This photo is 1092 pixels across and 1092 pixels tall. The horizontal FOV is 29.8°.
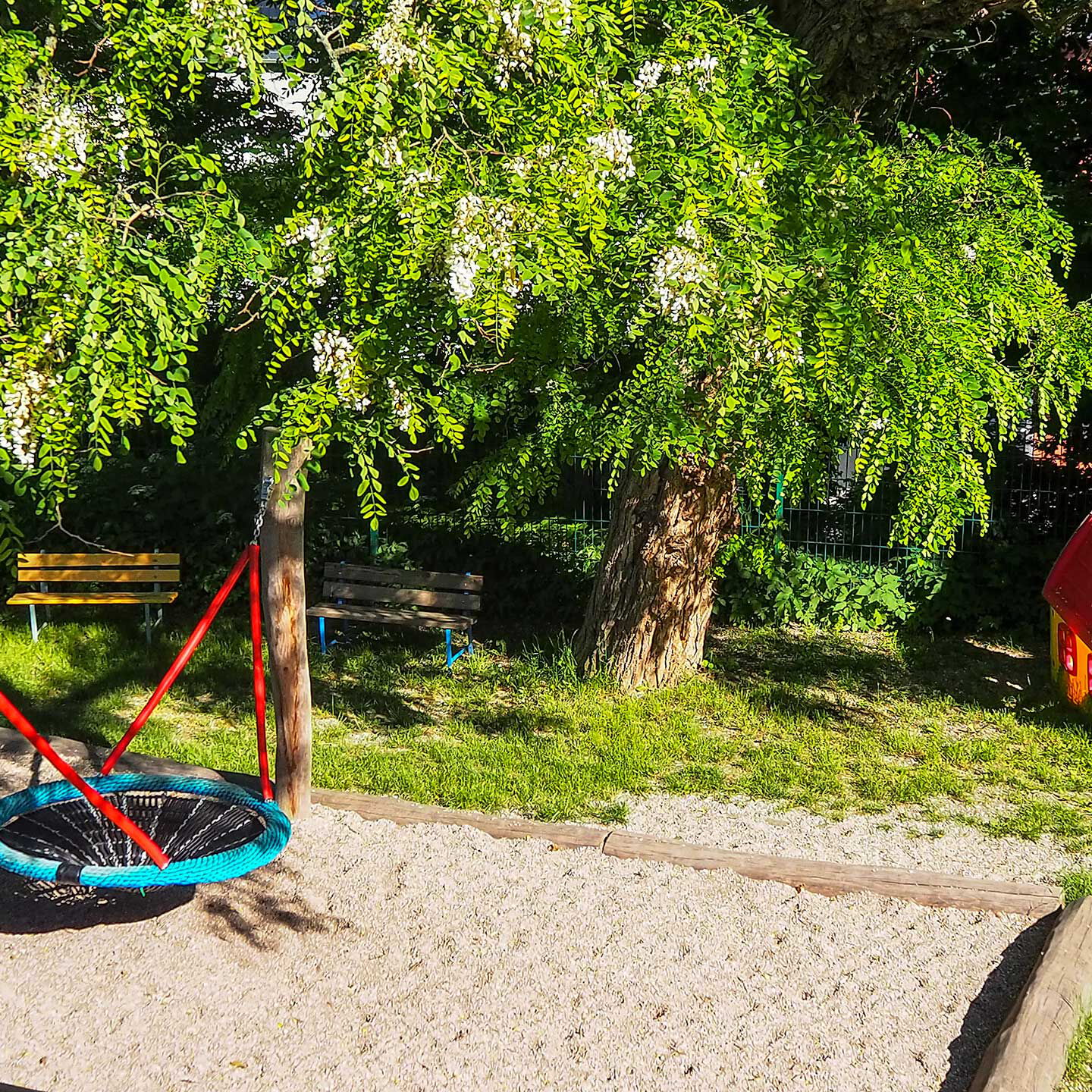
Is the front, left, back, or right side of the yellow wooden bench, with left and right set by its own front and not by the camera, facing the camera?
front

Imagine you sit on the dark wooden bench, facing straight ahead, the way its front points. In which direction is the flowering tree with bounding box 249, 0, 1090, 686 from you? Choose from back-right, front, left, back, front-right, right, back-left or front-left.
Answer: front-left

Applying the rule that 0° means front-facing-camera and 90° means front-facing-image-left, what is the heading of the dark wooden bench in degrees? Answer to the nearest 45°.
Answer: approximately 45°

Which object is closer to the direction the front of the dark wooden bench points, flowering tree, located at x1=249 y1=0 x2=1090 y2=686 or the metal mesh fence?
the flowering tree

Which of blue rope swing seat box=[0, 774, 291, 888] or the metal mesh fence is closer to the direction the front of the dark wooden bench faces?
the blue rope swing seat

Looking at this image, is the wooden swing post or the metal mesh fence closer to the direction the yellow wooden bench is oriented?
the wooden swing post

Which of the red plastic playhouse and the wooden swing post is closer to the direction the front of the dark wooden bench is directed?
the wooden swing post

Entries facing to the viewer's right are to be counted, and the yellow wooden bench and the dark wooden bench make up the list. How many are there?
0
